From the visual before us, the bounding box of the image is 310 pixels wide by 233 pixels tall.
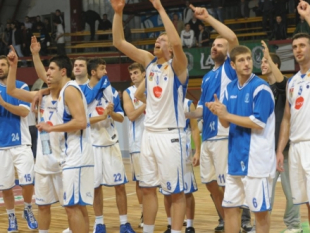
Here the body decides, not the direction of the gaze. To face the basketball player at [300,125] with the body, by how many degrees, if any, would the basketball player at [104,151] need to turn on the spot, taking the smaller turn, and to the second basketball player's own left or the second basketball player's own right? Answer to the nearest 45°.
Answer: approximately 45° to the second basketball player's own left

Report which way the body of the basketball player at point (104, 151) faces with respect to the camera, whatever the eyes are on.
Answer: toward the camera

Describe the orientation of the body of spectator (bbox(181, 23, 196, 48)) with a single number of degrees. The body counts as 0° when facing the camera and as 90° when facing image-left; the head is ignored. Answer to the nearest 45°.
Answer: approximately 0°

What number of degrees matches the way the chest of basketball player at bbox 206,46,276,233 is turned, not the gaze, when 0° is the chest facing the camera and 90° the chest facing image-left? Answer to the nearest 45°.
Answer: approximately 45°

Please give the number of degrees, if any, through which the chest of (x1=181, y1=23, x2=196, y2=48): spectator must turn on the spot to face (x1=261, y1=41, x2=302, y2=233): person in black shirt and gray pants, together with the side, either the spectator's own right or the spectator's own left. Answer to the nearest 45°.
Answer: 0° — they already face them

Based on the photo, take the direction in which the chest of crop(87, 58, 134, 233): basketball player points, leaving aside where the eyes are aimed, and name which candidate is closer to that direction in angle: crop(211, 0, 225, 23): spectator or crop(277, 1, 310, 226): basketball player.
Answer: the basketball player

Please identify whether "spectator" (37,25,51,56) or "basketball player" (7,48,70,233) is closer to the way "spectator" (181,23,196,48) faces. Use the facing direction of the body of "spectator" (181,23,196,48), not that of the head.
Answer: the basketball player

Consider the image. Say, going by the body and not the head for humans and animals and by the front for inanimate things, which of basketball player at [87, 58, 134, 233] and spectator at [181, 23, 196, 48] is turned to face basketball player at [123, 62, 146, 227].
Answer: the spectator

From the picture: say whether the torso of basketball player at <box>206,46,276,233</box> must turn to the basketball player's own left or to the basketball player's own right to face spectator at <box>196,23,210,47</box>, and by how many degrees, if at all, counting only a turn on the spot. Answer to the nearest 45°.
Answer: approximately 135° to the basketball player's own right

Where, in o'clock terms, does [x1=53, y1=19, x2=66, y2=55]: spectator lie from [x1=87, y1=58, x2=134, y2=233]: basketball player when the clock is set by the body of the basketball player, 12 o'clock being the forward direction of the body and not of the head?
The spectator is roughly at 6 o'clock from the basketball player.
